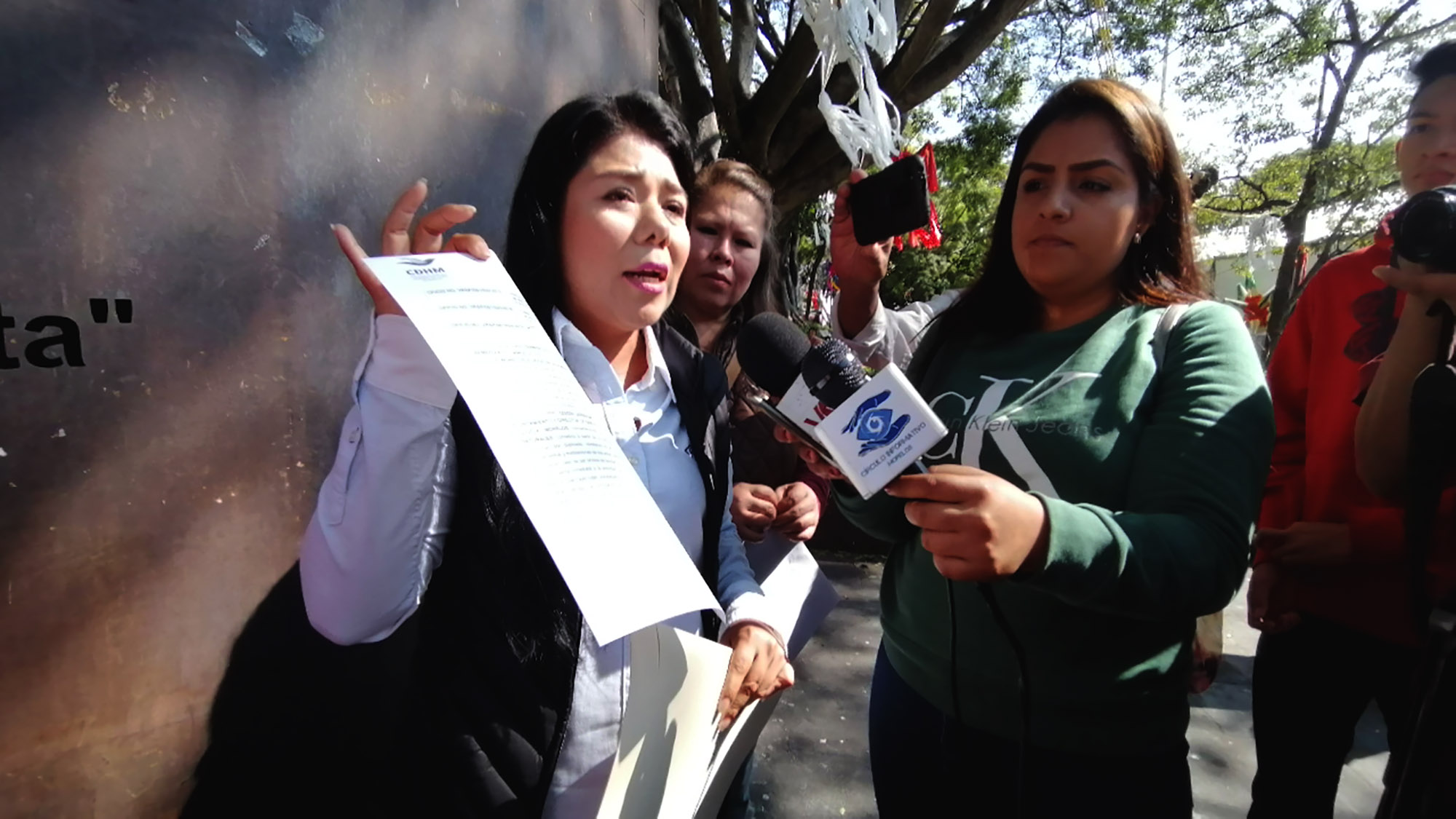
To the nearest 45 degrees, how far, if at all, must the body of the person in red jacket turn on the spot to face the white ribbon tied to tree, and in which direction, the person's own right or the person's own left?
approximately 45° to the person's own right

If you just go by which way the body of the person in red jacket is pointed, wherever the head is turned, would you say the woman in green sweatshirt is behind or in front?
in front

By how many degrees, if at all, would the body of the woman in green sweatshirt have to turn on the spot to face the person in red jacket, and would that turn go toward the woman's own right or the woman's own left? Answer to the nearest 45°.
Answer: approximately 180°

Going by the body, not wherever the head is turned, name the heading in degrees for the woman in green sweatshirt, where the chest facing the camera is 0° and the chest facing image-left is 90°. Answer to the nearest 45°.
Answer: approximately 45°

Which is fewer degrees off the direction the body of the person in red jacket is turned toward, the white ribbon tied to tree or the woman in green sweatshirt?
the woman in green sweatshirt

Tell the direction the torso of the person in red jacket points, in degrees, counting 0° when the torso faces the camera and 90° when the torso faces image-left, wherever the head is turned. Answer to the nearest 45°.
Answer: approximately 45°

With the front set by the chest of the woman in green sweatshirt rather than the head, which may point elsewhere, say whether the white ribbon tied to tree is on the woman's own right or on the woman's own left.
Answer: on the woman's own right
